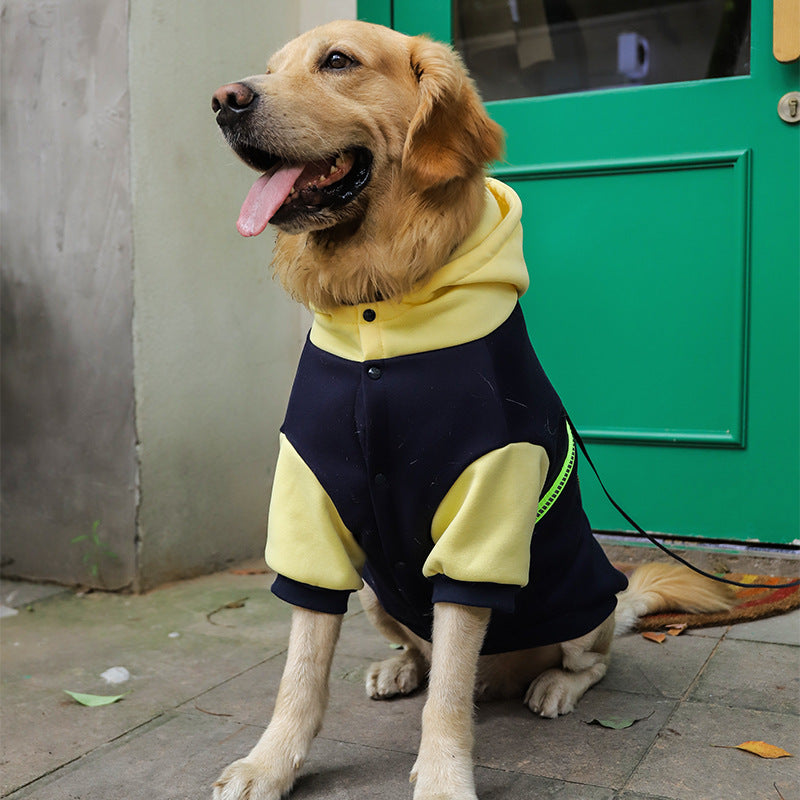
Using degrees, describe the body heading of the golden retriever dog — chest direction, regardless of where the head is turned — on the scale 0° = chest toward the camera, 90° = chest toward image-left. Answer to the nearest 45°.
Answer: approximately 45°

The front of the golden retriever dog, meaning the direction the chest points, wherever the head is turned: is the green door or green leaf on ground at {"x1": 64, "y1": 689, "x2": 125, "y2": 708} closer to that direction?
the green leaf on ground

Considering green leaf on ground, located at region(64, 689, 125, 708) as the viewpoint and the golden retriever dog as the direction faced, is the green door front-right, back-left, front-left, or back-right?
front-left

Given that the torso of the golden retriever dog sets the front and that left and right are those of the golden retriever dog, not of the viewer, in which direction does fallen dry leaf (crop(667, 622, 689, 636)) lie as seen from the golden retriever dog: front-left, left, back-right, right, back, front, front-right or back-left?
back

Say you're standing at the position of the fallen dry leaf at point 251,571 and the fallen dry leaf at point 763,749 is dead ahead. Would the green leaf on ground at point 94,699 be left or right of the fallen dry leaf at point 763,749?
right

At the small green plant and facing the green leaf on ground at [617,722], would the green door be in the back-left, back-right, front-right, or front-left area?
front-left

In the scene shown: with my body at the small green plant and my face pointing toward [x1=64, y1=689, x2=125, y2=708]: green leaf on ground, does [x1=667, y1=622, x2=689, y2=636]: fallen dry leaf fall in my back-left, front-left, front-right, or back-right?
front-left

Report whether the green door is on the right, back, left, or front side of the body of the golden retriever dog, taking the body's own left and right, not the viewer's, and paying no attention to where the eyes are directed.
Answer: back

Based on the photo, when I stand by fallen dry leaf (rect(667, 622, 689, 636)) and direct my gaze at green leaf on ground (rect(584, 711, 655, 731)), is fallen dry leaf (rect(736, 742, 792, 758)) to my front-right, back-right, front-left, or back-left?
front-left

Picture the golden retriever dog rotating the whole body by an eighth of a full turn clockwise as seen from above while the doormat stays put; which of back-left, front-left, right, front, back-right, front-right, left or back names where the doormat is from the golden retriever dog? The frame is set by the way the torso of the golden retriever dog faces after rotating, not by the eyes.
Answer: back-right
